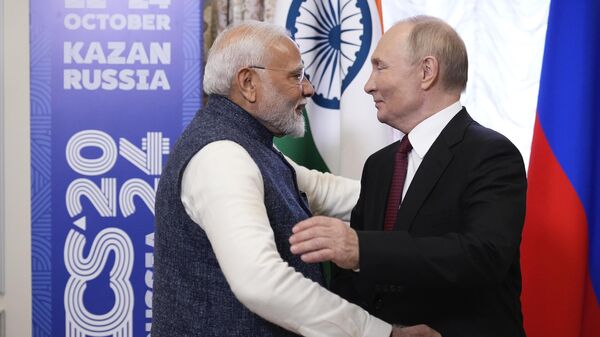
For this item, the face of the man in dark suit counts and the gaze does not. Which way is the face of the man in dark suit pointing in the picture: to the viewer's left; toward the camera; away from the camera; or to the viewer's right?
to the viewer's left

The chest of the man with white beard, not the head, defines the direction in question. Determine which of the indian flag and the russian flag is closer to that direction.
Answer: the russian flag

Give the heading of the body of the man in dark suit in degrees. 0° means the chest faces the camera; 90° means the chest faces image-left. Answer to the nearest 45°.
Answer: approximately 45°

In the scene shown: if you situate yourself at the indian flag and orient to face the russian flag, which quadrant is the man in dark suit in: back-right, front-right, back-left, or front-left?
front-right

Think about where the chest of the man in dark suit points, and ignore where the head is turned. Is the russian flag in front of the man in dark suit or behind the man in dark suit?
behind

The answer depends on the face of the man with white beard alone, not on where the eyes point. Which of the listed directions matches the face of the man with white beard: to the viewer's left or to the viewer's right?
to the viewer's right

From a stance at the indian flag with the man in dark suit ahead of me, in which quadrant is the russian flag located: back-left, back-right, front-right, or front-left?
front-left

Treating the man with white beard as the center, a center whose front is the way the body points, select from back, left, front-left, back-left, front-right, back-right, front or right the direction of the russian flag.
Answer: front-left

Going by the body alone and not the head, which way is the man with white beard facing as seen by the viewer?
to the viewer's right

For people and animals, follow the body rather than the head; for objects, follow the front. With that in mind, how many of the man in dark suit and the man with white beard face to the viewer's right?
1

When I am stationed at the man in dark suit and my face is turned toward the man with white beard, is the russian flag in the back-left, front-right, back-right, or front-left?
back-right

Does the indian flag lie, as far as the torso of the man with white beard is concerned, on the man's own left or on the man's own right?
on the man's own left
